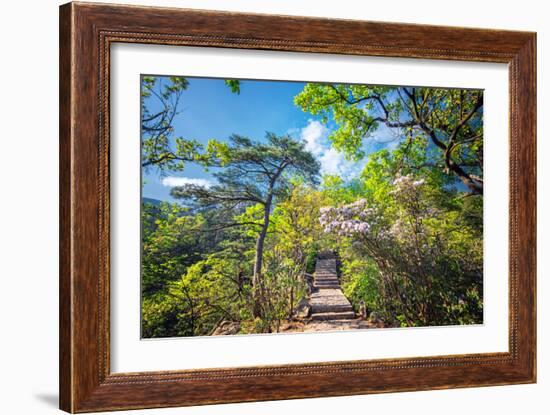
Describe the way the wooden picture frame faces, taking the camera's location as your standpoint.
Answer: facing the viewer and to the right of the viewer
